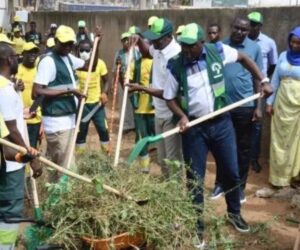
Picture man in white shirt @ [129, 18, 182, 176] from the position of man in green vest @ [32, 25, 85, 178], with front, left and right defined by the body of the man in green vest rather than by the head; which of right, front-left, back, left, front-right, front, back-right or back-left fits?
front-left

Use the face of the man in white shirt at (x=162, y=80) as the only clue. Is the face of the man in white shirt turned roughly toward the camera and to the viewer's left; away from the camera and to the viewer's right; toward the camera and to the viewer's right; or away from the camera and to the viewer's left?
toward the camera and to the viewer's left

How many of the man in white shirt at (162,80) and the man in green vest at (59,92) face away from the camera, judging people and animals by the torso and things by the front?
0

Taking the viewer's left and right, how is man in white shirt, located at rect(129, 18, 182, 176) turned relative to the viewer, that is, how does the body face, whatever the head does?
facing the viewer and to the left of the viewer

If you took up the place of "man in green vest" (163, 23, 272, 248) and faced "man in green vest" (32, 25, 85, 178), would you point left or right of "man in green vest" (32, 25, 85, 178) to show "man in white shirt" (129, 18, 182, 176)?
right

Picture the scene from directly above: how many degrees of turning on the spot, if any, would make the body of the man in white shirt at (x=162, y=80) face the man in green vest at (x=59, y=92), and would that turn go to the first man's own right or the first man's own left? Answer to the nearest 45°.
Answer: approximately 45° to the first man's own right

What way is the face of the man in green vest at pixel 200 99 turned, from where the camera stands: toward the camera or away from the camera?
toward the camera

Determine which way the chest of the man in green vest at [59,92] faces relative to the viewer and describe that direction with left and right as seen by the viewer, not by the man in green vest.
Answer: facing the viewer and to the right of the viewer

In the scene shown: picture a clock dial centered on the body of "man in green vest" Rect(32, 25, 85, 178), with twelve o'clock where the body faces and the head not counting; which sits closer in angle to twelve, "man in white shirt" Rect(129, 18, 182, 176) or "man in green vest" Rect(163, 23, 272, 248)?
the man in green vest
